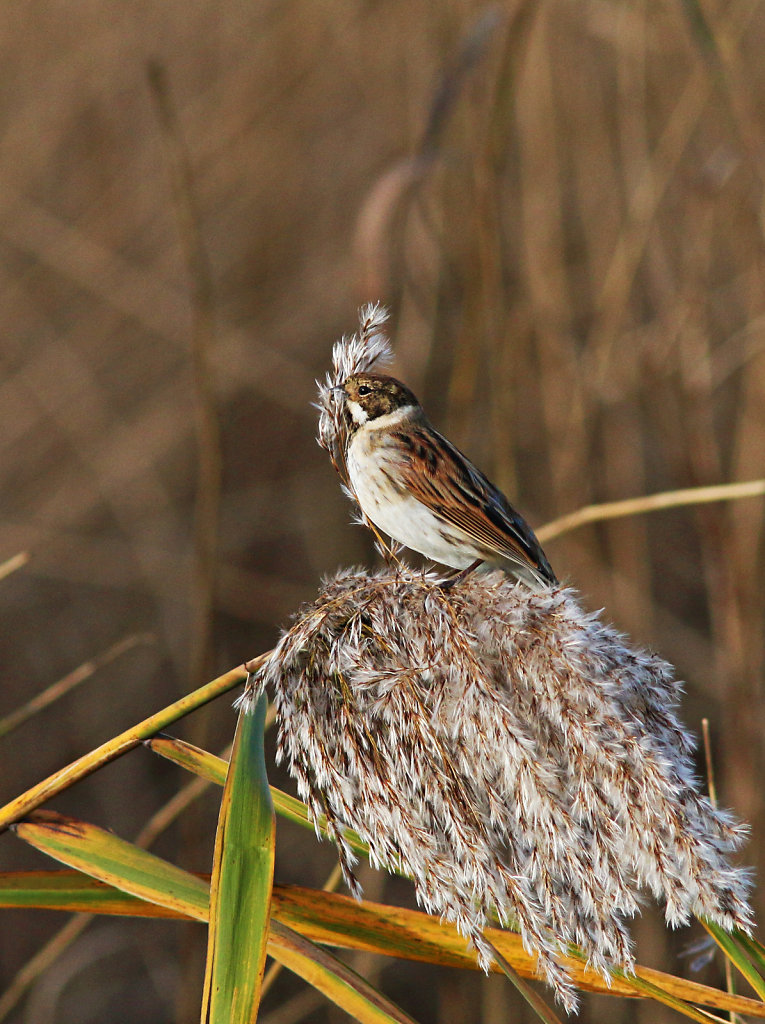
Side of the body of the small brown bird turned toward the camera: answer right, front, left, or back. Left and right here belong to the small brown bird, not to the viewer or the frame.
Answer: left
